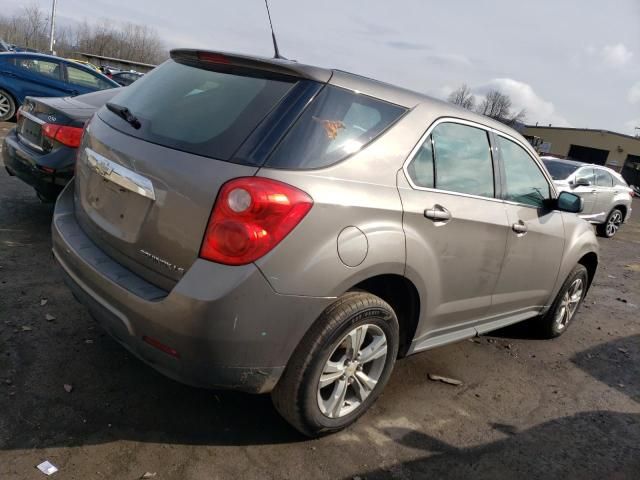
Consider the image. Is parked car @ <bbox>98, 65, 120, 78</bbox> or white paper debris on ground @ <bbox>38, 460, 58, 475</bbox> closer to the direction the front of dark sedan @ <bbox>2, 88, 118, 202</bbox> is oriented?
the parked car

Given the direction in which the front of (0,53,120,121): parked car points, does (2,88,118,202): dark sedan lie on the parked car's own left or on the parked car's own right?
on the parked car's own right

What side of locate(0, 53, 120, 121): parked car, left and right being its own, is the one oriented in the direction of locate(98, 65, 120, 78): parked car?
left

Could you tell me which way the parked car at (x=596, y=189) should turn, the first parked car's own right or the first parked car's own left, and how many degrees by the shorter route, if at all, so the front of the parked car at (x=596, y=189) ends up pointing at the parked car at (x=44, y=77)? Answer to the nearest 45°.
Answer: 0° — it already faces it

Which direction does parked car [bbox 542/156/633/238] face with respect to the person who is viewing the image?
facing the viewer and to the left of the viewer

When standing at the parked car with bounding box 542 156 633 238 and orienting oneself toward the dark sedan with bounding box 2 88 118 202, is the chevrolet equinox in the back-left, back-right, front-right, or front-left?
front-left

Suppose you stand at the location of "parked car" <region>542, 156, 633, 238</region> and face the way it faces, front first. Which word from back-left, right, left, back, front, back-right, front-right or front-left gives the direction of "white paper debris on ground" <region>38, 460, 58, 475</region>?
front-left

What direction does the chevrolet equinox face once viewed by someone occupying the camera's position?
facing away from the viewer and to the right of the viewer

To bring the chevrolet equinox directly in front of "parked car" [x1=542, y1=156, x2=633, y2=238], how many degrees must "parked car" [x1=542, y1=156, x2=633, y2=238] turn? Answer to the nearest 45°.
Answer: approximately 45° to its left

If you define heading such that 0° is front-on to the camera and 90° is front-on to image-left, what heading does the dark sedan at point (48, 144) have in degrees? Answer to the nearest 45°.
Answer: approximately 225°

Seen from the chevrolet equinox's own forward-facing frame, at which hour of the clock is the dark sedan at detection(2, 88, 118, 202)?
The dark sedan is roughly at 9 o'clock from the chevrolet equinox.

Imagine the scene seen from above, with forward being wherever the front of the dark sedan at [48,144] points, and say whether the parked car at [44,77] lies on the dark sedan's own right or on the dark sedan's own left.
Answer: on the dark sedan's own left

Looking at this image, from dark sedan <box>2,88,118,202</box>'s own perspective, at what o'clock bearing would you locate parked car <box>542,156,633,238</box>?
The parked car is roughly at 1 o'clock from the dark sedan.

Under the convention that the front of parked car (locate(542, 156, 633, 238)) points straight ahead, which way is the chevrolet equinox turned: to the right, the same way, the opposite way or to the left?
the opposite way

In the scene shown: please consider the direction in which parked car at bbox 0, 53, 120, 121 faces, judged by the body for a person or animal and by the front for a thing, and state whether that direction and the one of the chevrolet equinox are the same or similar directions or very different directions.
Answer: same or similar directions
